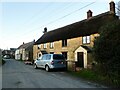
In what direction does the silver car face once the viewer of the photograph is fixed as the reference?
facing away from the viewer and to the left of the viewer

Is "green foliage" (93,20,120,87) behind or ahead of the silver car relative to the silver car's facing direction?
behind
